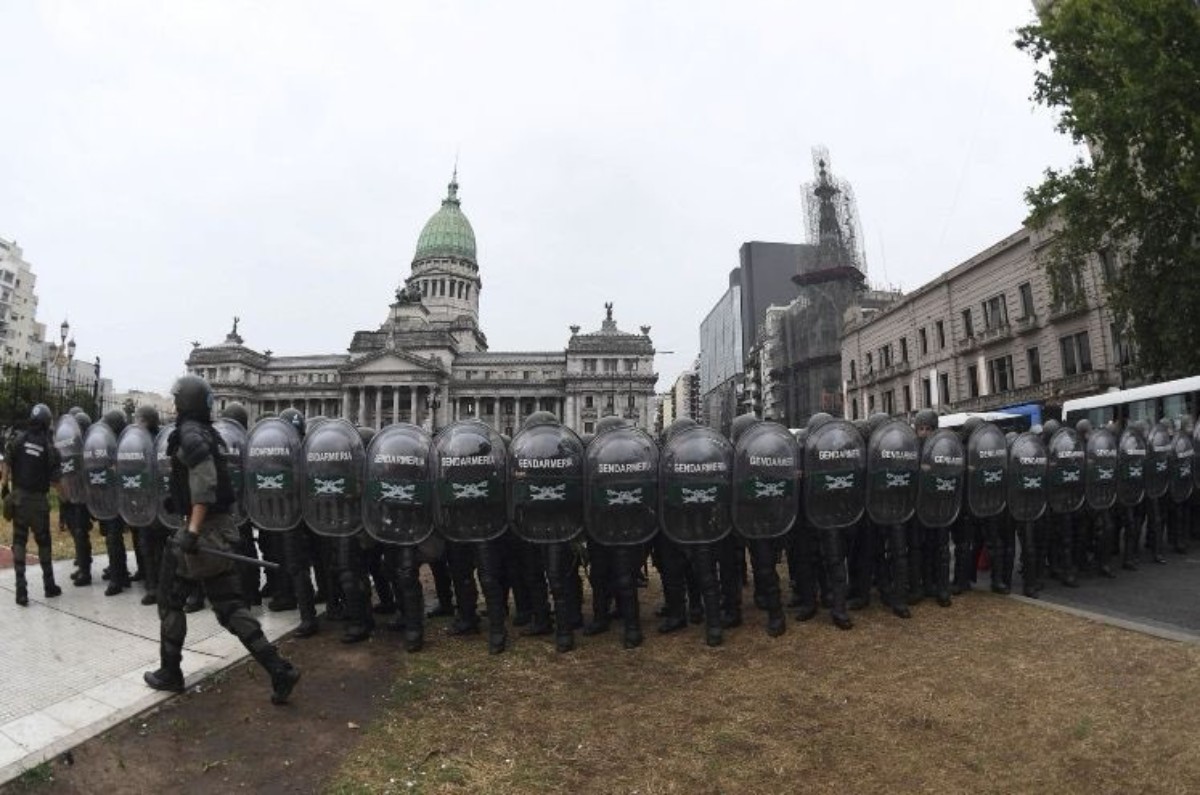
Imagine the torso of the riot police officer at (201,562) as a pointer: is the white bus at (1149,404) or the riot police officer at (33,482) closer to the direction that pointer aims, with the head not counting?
the riot police officer

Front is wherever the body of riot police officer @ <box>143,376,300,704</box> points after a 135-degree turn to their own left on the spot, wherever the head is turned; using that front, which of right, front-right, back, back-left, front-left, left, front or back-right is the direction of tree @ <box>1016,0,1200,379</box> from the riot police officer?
front-left

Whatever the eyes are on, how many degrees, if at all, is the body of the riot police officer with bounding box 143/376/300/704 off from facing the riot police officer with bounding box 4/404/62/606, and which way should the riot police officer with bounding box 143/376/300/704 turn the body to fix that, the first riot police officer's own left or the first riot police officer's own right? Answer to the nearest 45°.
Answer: approximately 45° to the first riot police officer's own right

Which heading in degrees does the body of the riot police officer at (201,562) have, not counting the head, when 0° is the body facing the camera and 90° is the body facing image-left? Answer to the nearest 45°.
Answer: approximately 90°

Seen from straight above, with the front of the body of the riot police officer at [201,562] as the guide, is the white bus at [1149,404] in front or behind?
behind
